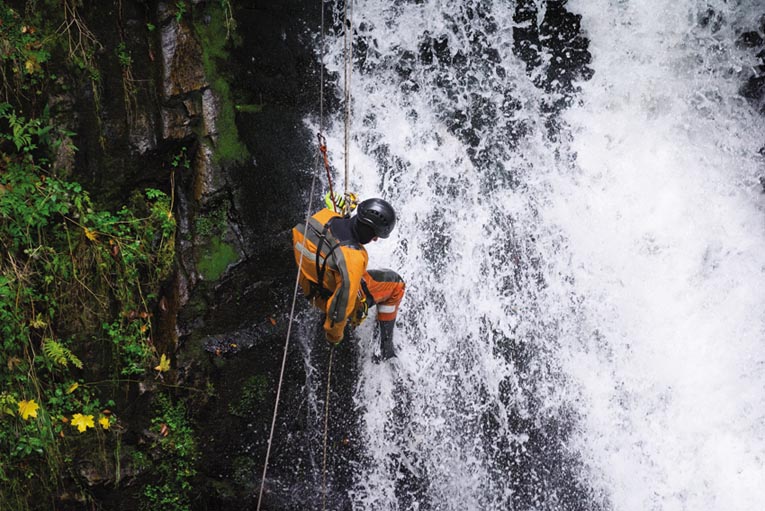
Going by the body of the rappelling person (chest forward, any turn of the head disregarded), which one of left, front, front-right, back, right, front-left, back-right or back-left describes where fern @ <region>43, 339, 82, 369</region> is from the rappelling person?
back-left

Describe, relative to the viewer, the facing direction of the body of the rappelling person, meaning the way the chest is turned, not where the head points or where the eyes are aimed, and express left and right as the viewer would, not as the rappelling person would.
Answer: facing away from the viewer and to the right of the viewer

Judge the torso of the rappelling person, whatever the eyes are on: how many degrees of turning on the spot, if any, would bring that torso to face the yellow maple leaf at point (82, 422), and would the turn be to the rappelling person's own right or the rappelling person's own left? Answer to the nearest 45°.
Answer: approximately 135° to the rappelling person's own left
